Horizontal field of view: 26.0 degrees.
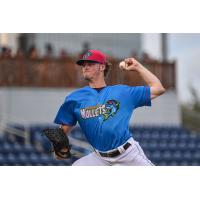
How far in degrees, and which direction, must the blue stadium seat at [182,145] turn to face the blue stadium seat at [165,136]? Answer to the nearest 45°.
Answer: approximately 135° to its right

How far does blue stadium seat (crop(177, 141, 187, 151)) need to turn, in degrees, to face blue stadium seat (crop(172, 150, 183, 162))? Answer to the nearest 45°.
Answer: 0° — it already faces it

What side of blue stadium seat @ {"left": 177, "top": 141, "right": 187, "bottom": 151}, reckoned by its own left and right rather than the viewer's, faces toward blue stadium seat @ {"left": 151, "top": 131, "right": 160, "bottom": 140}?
right

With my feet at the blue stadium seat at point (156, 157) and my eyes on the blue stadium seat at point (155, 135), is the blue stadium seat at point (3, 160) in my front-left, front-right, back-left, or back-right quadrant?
back-left

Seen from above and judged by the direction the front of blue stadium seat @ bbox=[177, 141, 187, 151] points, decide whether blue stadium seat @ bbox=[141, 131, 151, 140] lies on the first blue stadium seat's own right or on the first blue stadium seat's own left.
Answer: on the first blue stadium seat's own right

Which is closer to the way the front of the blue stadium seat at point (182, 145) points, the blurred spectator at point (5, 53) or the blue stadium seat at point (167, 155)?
the blue stadium seat

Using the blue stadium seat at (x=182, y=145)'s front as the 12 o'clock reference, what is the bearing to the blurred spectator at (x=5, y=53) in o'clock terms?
The blurred spectator is roughly at 3 o'clock from the blue stadium seat.

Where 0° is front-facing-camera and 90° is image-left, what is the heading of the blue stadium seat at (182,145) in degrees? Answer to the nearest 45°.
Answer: approximately 0°

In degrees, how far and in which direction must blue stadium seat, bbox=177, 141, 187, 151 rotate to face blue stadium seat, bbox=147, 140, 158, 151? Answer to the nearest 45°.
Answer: approximately 45° to its right

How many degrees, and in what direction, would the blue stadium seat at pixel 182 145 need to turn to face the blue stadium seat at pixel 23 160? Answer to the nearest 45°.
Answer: approximately 45° to its right
